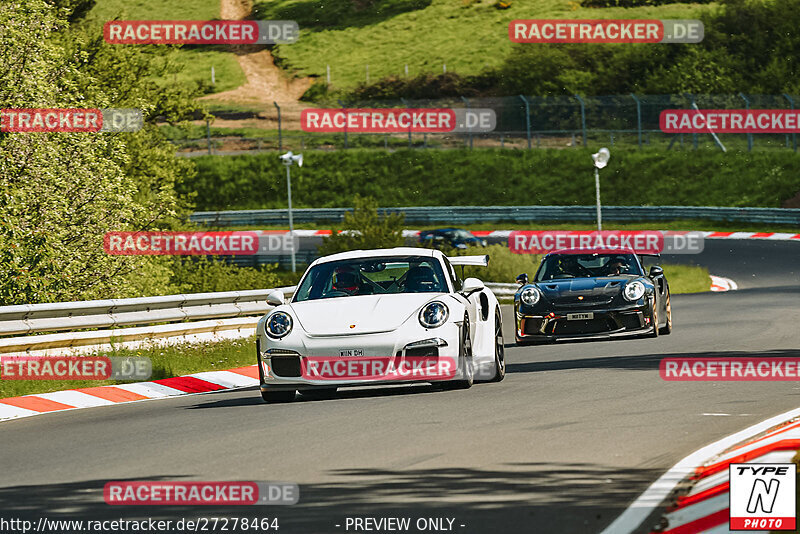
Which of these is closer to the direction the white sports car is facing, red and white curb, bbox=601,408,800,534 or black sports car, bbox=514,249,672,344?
the red and white curb

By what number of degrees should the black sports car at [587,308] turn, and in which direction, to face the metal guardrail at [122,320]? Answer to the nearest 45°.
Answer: approximately 90° to its right

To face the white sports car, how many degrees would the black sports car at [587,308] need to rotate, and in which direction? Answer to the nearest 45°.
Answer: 0° — it already faces it

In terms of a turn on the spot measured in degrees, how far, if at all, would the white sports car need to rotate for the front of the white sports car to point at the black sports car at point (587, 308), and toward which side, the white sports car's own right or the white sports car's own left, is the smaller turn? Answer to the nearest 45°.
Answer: approximately 135° to the white sports car's own left

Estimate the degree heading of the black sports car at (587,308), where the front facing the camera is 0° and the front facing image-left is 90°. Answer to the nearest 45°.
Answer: approximately 0°

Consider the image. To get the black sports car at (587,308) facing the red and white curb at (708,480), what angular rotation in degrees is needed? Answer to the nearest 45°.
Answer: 0° — it already faces it

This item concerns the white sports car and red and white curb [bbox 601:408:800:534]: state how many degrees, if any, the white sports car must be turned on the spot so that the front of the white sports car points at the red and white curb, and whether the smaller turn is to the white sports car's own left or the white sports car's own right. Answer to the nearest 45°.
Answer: approximately 45° to the white sports car's own left

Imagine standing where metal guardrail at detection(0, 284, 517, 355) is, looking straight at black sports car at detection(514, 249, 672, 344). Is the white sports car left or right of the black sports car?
right

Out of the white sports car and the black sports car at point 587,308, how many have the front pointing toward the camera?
2
